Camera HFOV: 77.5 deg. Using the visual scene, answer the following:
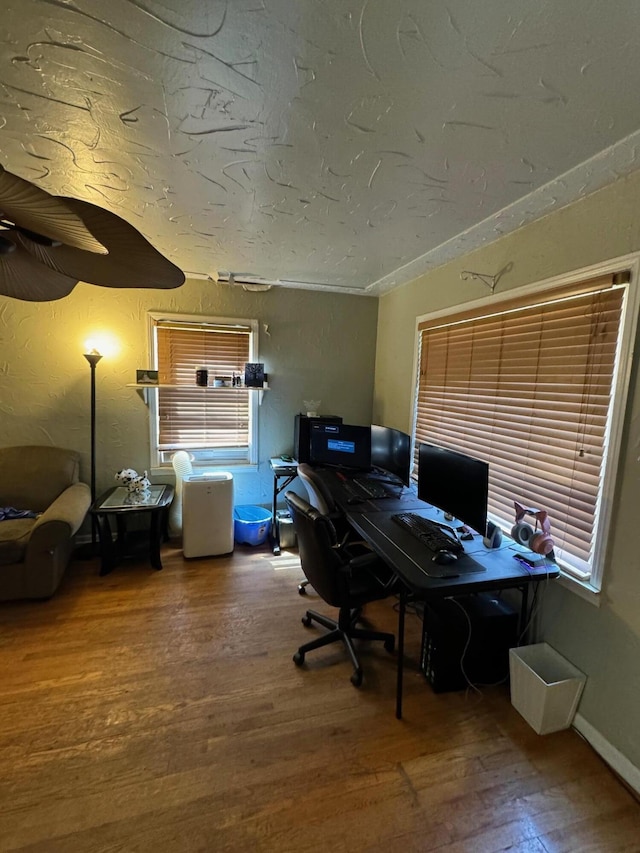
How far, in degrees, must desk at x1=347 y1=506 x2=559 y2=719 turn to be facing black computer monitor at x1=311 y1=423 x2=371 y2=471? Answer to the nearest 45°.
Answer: approximately 90° to its right

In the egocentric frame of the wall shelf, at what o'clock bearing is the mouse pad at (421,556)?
The mouse pad is roughly at 11 o'clock from the wall shelf.

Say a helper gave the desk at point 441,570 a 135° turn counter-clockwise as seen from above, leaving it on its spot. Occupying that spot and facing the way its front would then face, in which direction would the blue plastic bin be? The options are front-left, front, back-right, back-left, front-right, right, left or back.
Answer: back-left

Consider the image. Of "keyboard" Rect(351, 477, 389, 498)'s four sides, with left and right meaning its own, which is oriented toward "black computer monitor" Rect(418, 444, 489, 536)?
left

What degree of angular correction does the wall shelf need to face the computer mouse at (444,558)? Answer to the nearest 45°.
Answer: approximately 45° to its left

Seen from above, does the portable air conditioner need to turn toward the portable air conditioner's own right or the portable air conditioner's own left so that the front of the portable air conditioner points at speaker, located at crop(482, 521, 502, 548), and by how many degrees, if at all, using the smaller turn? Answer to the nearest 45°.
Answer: approximately 45° to the portable air conditioner's own left

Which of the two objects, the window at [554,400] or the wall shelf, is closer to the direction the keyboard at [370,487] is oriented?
the wall shelf

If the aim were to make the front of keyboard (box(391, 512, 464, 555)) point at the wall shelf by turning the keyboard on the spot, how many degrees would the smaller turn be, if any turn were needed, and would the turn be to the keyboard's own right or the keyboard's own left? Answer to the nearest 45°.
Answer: approximately 45° to the keyboard's own right

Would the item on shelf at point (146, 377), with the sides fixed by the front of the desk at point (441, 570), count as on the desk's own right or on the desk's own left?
on the desk's own right

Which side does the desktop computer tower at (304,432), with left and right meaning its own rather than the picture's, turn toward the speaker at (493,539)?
left

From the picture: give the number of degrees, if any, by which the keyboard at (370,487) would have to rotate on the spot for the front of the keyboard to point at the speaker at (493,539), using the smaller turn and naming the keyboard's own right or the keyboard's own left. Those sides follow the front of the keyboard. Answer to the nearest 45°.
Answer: approximately 90° to the keyboard's own left

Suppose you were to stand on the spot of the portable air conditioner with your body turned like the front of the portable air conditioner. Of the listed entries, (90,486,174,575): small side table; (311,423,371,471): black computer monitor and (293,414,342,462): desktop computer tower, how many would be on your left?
2

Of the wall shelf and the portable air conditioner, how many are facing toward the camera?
2

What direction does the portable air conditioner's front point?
toward the camera

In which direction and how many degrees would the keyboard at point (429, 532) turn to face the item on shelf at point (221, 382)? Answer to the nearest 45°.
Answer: approximately 90° to its right
